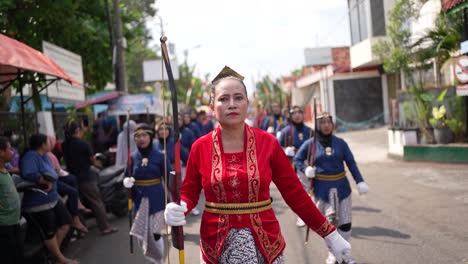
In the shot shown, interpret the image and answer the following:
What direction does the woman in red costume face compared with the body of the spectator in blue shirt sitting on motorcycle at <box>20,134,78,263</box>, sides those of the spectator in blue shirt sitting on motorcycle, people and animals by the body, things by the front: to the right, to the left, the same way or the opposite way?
to the right

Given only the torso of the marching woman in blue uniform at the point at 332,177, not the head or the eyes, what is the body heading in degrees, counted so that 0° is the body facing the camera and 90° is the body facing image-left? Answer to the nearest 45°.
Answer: approximately 0°

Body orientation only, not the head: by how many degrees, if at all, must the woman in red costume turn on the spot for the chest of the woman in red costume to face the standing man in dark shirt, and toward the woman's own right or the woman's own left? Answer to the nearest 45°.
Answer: approximately 135° to the woman's own right

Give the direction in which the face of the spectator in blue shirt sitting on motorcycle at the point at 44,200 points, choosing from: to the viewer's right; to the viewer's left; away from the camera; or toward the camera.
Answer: to the viewer's right

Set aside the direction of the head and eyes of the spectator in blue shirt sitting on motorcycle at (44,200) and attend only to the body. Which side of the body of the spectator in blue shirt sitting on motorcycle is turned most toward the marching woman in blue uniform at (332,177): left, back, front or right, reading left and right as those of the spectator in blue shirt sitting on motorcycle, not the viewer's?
front

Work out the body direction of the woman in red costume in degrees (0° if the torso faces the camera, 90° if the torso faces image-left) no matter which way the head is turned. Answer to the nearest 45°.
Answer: approximately 0°

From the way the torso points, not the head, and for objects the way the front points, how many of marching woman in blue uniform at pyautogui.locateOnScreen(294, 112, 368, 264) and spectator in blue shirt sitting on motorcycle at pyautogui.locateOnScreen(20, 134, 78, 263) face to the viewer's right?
1

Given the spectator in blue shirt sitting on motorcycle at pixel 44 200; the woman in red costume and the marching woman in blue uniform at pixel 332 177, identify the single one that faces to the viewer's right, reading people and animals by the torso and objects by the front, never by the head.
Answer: the spectator in blue shirt sitting on motorcycle

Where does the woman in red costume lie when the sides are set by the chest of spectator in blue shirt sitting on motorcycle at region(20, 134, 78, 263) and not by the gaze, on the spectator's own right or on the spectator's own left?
on the spectator's own right

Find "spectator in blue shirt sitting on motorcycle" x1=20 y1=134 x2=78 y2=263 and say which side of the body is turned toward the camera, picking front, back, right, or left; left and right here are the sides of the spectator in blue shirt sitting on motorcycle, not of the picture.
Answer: right

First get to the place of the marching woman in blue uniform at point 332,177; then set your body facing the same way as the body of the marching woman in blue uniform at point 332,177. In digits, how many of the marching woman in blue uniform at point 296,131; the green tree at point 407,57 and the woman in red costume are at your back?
2

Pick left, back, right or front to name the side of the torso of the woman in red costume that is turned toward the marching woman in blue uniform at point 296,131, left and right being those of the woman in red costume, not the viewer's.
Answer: back

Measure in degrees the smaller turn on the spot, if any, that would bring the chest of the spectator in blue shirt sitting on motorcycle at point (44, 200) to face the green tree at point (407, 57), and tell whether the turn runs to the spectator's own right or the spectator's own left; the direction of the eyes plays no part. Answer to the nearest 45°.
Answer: approximately 45° to the spectator's own left
